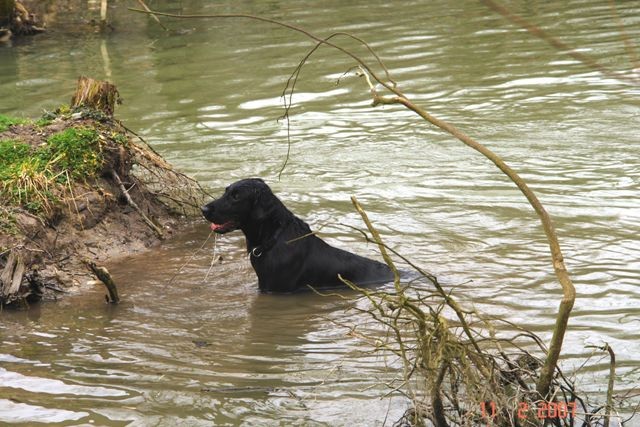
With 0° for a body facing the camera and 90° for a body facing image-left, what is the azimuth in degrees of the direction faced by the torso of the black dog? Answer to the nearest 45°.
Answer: approximately 90°
